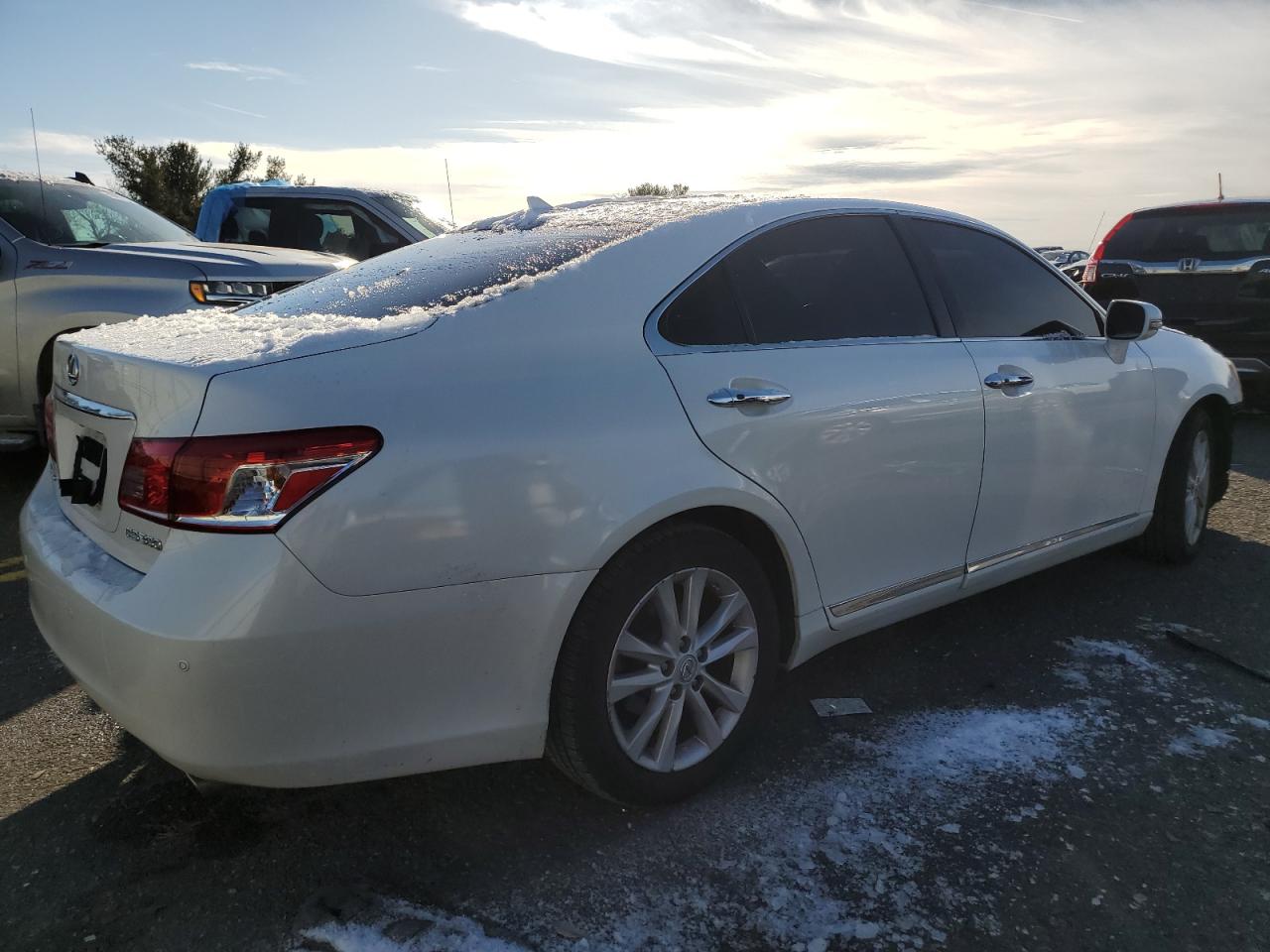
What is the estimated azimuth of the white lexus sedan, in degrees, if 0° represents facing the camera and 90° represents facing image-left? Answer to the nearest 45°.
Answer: approximately 225°

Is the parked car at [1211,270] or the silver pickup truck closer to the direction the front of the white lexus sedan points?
the parked car

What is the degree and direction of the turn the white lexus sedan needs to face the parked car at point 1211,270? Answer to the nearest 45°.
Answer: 0° — it already faces it

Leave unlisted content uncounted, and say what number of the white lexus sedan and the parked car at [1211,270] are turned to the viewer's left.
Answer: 0

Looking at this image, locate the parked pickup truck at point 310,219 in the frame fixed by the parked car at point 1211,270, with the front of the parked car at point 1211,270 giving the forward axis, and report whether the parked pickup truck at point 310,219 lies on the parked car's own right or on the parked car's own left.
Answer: on the parked car's own left

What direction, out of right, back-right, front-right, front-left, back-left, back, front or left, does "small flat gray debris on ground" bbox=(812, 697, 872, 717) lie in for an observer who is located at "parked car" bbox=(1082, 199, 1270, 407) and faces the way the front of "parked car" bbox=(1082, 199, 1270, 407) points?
back

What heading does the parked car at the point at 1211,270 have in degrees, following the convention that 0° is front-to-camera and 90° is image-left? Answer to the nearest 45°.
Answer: approximately 180°
